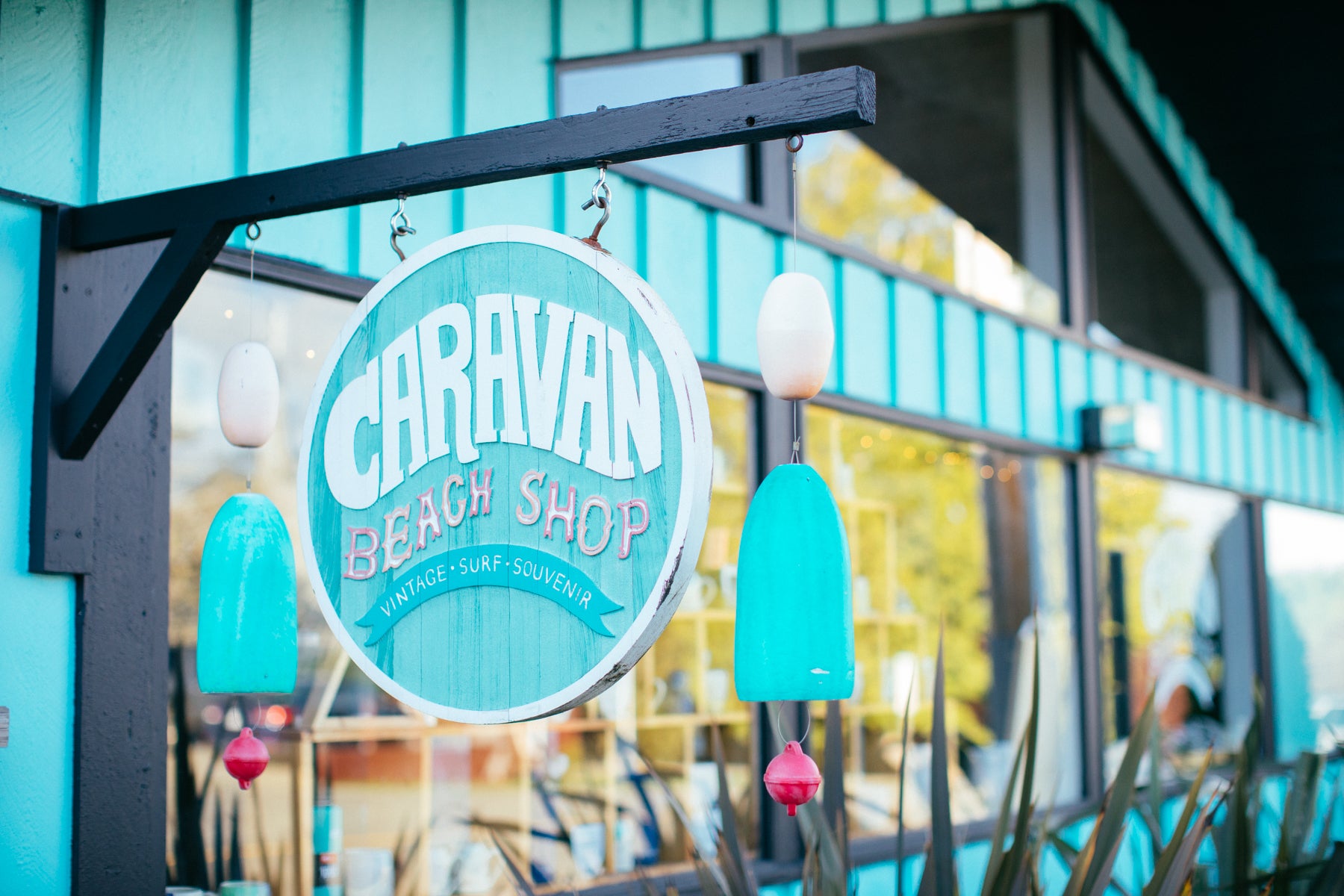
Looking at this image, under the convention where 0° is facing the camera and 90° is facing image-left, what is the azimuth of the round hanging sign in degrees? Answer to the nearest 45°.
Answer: approximately 45°
